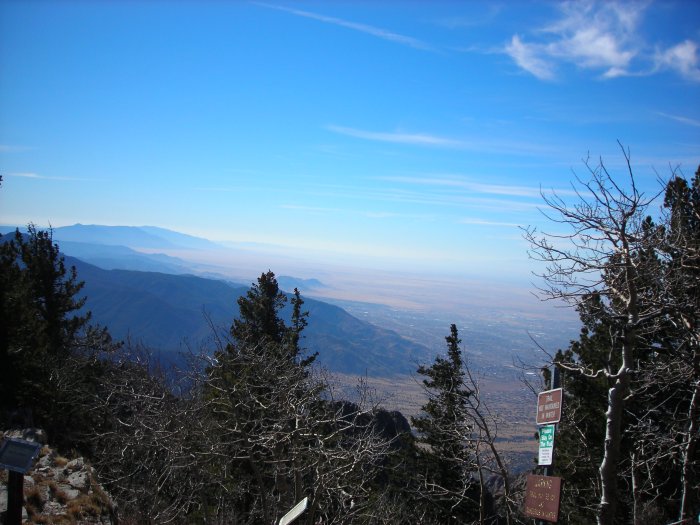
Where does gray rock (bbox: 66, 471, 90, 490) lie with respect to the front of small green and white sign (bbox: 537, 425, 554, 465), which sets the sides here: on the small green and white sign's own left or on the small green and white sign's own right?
on the small green and white sign's own right

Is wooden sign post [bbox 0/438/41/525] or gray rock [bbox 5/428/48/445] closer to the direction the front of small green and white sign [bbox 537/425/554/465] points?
the wooden sign post

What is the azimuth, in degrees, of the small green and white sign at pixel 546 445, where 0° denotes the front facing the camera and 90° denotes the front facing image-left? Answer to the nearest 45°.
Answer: approximately 0°

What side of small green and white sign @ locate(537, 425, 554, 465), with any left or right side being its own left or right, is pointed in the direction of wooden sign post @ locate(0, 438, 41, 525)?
right

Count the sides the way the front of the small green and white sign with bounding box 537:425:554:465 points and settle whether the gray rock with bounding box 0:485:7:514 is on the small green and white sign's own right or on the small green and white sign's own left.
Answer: on the small green and white sign's own right

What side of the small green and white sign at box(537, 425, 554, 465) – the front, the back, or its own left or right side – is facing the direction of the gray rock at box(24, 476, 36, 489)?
right

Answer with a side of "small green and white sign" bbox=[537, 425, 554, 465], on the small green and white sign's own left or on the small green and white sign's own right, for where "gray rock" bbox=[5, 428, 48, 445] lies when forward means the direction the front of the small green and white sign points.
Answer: on the small green and white sign's own right
